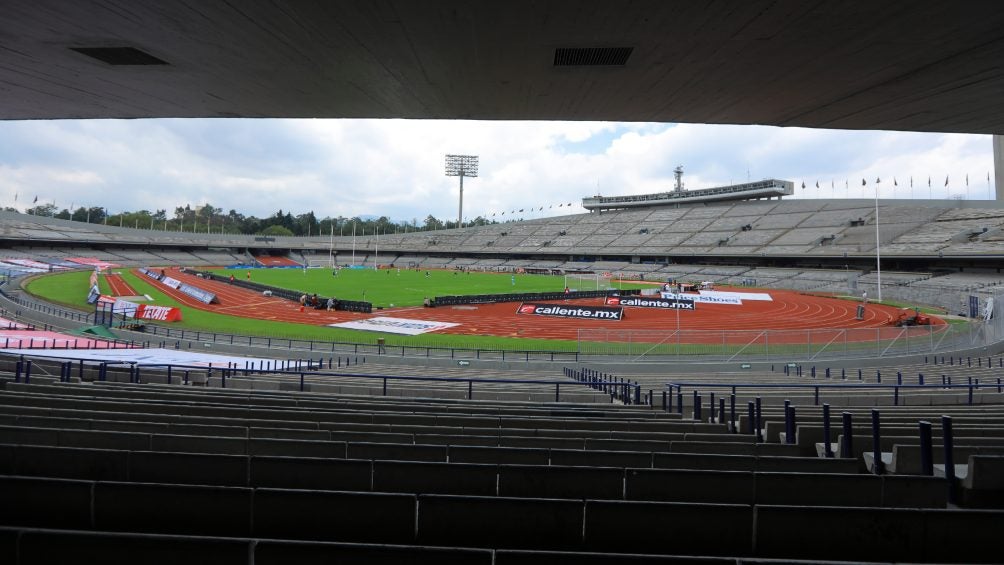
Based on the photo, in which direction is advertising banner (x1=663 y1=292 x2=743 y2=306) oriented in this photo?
toward the camera

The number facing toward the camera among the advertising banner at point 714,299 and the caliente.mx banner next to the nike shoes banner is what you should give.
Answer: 2

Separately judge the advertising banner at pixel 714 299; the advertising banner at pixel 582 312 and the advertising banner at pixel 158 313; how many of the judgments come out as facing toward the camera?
3

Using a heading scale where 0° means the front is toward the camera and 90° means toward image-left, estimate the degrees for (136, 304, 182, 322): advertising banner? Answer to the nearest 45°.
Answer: approximately 0°

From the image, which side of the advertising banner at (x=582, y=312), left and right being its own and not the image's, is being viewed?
front

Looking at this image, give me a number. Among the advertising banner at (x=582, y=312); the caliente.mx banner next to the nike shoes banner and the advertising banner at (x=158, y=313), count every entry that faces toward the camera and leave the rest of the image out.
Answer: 3
